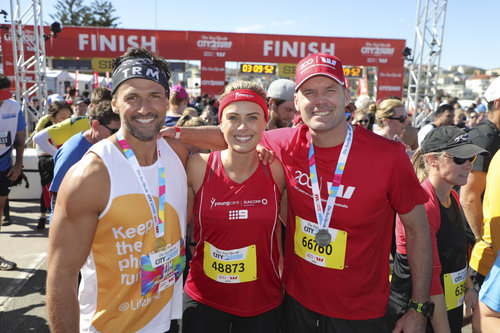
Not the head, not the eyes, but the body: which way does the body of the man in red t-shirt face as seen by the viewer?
toward the camera

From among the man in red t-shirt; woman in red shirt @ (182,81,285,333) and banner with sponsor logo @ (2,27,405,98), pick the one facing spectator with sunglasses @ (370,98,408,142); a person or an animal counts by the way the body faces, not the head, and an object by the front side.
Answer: the banner with sponsor logo

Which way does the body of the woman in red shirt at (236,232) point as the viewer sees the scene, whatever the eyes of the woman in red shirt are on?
toward the camera

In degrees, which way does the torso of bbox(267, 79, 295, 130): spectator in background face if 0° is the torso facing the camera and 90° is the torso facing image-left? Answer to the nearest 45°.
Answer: approximately 315°

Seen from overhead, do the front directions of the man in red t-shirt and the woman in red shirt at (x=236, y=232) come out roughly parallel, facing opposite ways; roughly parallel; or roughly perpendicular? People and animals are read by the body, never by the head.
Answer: roughly parallel

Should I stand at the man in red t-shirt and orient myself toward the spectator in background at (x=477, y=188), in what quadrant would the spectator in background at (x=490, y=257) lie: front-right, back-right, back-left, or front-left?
front-right

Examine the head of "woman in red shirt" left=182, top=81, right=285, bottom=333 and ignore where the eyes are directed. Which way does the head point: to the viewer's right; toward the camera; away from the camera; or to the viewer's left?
toward the camera

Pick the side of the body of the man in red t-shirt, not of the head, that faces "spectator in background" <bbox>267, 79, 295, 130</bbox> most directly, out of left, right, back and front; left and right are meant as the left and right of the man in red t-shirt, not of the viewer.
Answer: back
